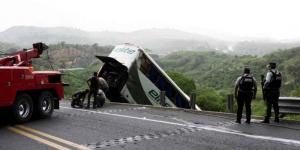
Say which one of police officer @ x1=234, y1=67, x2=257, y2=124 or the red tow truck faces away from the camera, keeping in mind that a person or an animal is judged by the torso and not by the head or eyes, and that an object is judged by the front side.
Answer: the police officer

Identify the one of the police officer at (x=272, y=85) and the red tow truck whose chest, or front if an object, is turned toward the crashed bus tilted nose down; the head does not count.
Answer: the police officer

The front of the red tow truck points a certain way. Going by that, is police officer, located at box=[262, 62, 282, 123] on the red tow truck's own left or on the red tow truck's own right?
on the red tow truck's own left

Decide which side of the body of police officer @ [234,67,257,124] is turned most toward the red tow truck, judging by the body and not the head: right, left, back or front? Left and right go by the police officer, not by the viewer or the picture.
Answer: left

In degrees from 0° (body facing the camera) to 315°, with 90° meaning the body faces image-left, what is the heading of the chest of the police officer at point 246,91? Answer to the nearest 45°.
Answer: approximately 180°

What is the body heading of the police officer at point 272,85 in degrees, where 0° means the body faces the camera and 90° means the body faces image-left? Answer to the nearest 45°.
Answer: approximately 135°

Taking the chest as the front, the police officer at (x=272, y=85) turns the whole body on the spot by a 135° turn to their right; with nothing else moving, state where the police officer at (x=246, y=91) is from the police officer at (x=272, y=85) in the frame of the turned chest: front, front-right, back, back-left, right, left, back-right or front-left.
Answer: back

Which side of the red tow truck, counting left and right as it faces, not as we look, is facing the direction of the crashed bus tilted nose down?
back

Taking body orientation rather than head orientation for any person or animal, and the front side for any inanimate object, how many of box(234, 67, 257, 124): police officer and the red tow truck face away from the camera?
1

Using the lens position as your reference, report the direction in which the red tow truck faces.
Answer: facing the viewer and to the left of the viewer

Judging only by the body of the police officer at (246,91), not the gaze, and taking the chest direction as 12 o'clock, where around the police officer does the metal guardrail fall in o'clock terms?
The metal guardrail is roughly at 2 o'clock from the police officer.
